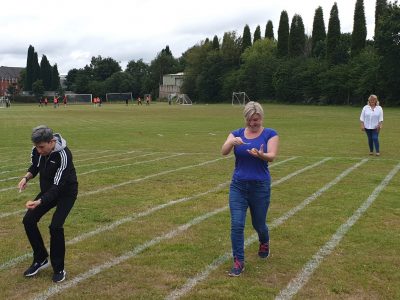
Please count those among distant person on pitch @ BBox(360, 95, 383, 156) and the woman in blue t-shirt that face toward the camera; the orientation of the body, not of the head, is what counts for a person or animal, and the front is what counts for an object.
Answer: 2

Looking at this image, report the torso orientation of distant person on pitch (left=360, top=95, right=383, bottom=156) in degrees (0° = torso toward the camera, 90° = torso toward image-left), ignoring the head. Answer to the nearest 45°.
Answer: approximately 0°

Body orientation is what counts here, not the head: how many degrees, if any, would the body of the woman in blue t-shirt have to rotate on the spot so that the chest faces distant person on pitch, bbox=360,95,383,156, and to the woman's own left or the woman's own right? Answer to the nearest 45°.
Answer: approximately 180°

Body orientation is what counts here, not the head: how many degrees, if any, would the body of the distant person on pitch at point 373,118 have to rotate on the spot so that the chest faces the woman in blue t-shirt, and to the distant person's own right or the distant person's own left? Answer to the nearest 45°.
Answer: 0° — they already face them
